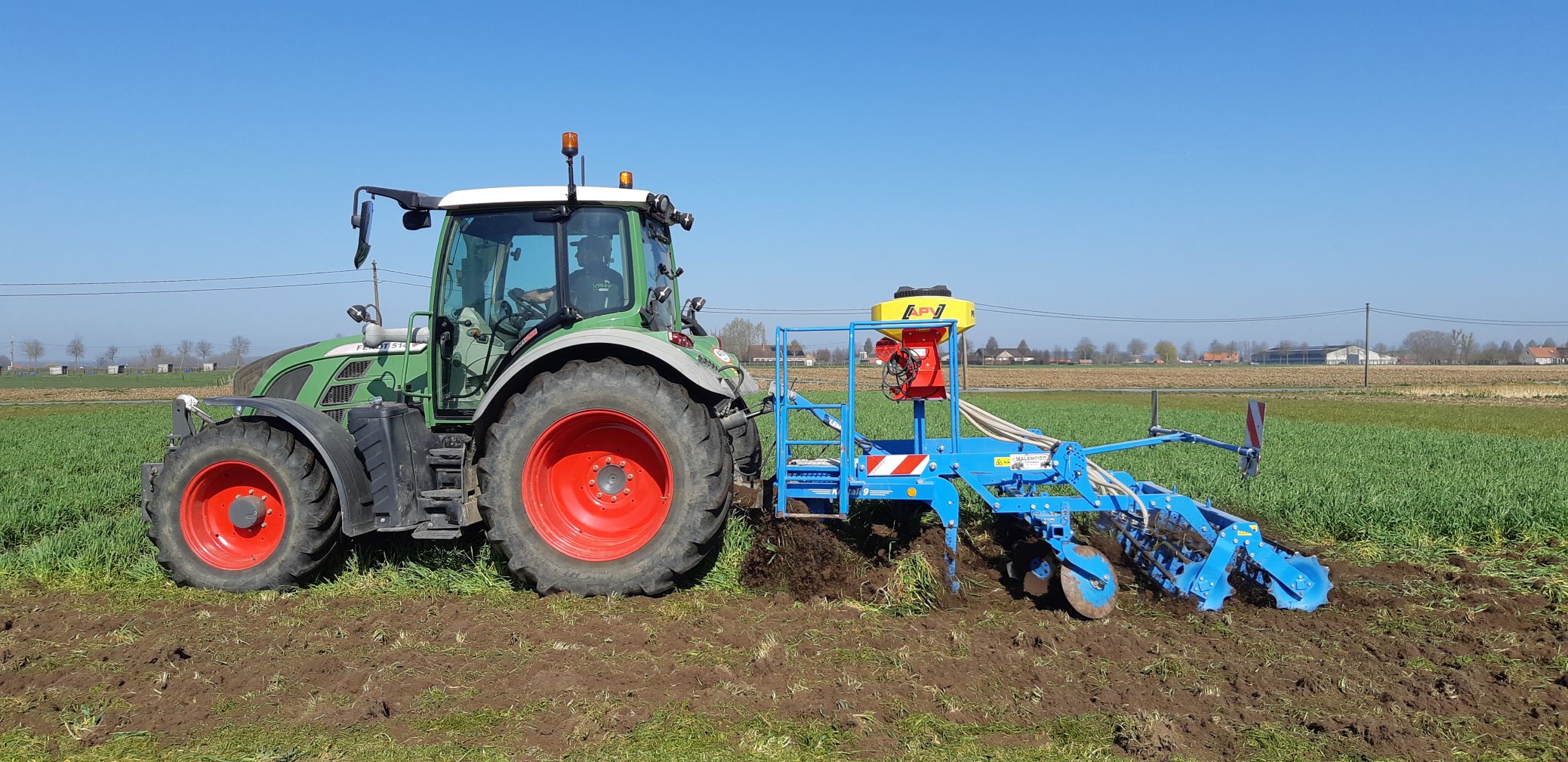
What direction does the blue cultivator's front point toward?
to the viewer's left

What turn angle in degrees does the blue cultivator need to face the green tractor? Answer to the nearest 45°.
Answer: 0° — it already faces it

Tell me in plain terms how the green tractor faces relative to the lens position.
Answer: facing to the left of the viewer

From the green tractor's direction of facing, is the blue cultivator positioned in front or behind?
behind

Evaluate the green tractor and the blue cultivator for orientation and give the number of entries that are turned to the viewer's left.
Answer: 2
